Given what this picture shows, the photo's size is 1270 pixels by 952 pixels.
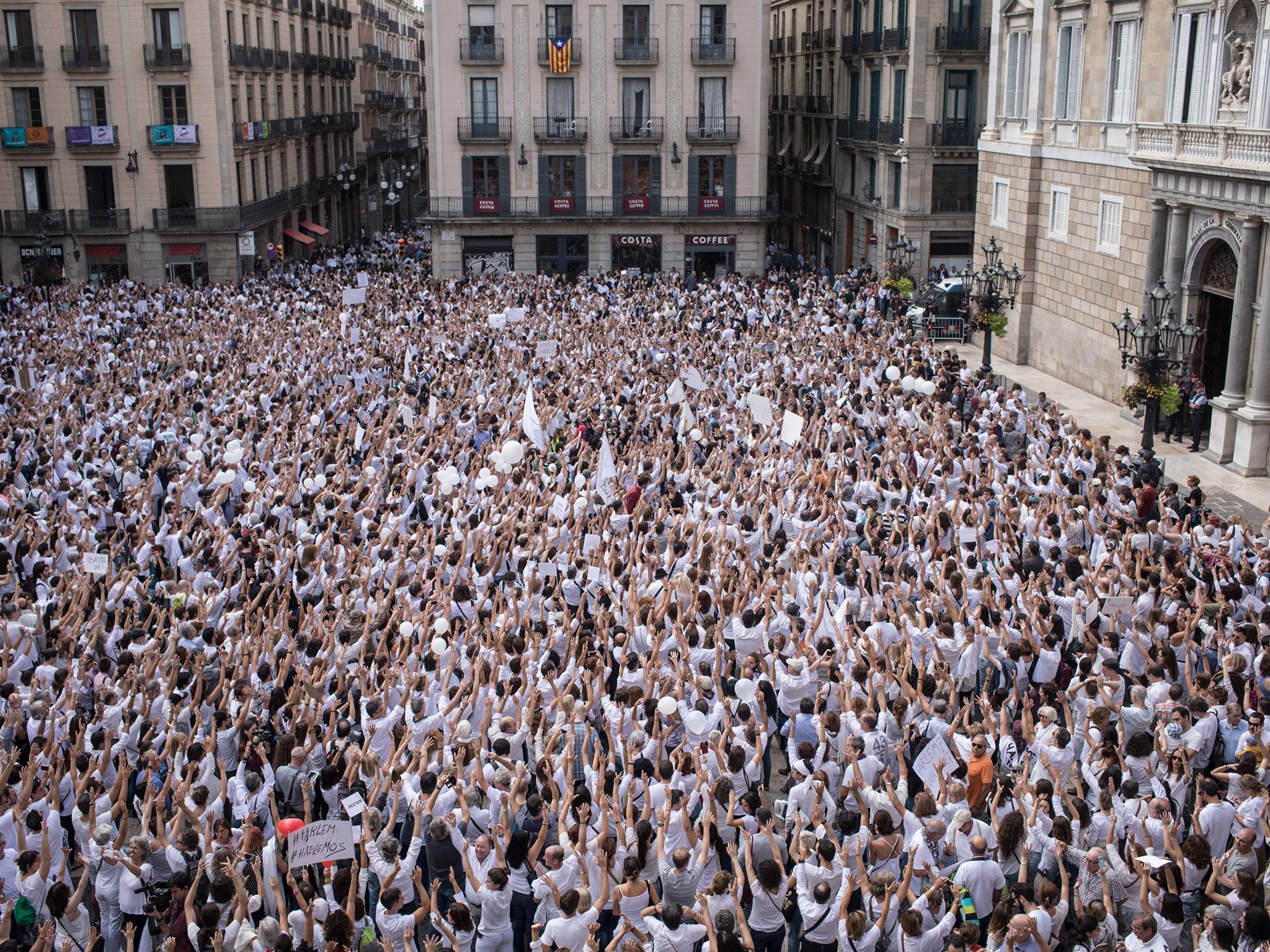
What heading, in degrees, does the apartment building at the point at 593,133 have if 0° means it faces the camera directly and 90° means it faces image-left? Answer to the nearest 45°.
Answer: approximately 0°

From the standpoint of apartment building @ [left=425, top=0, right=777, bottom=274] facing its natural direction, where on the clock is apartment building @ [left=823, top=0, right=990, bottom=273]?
apartment building @ [left=823, top=0, right=990, bottom=273] is roughly at 10 o'clock from apartment building @ [left=425, top=0, right=777, bottom=274].

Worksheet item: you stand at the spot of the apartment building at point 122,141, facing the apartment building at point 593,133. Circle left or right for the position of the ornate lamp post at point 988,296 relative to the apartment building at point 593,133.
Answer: right

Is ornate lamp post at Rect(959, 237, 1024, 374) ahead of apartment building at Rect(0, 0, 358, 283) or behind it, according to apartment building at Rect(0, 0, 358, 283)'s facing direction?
ahead

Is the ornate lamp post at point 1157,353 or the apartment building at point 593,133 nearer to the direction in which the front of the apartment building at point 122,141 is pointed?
the ornate lamp post

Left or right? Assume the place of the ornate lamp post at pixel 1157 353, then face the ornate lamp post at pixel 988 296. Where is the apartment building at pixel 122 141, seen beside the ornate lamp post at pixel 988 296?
left

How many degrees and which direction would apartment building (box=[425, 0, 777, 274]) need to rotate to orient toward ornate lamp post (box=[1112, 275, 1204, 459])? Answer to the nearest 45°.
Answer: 0° — it already faces it

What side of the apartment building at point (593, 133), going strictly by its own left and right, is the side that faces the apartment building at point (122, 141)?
right

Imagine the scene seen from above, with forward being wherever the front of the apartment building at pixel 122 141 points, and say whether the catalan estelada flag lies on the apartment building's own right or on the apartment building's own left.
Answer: on the apartment building's own left
